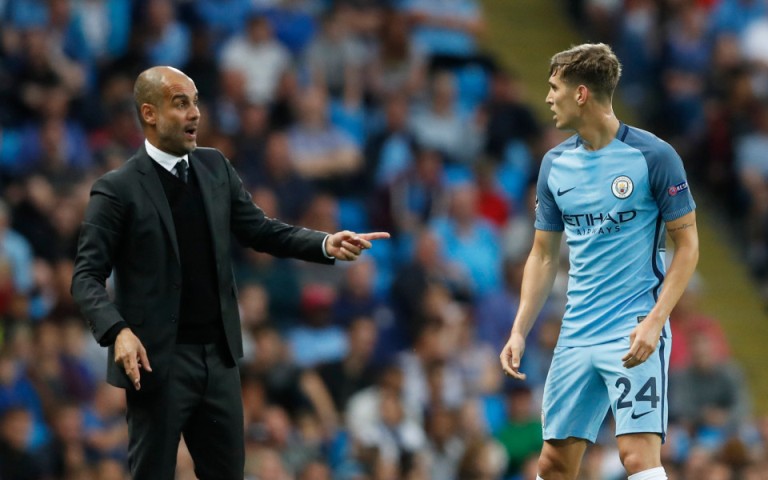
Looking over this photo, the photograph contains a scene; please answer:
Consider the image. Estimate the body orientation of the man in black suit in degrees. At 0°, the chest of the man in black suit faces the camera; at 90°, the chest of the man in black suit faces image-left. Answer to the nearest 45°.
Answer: approximately 315°

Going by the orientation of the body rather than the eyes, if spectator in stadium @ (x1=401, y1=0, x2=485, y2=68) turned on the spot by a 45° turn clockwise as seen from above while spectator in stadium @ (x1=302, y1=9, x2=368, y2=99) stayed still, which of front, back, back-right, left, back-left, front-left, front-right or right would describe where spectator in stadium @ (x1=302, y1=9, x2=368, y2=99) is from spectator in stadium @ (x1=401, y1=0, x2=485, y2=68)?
front

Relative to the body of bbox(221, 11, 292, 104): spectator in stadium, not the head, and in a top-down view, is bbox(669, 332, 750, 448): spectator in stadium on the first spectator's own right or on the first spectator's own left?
on the first spectator's own left

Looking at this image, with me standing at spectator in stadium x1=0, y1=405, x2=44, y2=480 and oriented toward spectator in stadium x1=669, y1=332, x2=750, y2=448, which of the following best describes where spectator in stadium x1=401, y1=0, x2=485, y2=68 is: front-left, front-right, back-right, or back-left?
front-left

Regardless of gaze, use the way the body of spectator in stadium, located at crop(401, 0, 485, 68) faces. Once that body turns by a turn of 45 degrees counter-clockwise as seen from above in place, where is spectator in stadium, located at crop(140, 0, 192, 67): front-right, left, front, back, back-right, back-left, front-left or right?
right

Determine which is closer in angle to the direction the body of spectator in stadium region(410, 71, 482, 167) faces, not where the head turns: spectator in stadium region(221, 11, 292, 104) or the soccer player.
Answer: the soccer player

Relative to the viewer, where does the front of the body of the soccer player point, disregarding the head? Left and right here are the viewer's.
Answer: facing the viewer and to the left of the viewer

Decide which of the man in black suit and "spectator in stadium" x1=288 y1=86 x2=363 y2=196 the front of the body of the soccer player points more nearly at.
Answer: the man in black suit

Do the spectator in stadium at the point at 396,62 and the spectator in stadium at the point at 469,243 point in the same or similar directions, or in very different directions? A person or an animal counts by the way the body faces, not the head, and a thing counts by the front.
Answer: same or similar directions

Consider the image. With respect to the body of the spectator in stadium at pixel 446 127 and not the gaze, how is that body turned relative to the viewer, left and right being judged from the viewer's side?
facing the viewer

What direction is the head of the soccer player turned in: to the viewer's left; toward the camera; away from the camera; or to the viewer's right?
to the viewer's left

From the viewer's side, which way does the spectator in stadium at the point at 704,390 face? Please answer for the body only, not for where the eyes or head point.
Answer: toward the camera

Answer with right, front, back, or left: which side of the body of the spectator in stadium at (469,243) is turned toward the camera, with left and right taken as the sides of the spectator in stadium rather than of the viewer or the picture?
front

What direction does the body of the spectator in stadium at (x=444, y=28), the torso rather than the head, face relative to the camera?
toward the camera
